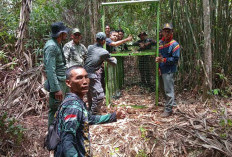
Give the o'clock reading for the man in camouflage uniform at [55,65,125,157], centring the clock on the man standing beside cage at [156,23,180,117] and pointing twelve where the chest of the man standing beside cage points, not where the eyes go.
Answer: The man in camouflage uniform is roughly at 11 o'clock from the man standing beside cage.

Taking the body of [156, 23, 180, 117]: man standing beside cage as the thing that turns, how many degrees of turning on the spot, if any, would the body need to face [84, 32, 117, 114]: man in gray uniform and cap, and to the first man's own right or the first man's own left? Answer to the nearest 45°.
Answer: approximately 45° to the first man's own right

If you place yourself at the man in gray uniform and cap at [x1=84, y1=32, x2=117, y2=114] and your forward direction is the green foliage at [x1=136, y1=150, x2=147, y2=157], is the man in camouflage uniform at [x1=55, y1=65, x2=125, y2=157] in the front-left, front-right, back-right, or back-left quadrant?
front-right

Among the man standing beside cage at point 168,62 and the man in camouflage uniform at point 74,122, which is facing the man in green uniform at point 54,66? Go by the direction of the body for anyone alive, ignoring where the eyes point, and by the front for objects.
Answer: the man standing beside cage

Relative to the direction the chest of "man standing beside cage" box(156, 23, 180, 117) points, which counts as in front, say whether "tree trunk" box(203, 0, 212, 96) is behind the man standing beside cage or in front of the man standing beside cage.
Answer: behind

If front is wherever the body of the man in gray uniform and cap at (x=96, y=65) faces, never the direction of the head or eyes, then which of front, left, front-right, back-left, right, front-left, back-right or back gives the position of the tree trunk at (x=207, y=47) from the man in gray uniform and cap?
front-right

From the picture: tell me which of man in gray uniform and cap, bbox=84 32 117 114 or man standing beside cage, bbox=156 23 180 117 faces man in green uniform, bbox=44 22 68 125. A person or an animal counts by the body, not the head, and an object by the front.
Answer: the man standing beside cage
